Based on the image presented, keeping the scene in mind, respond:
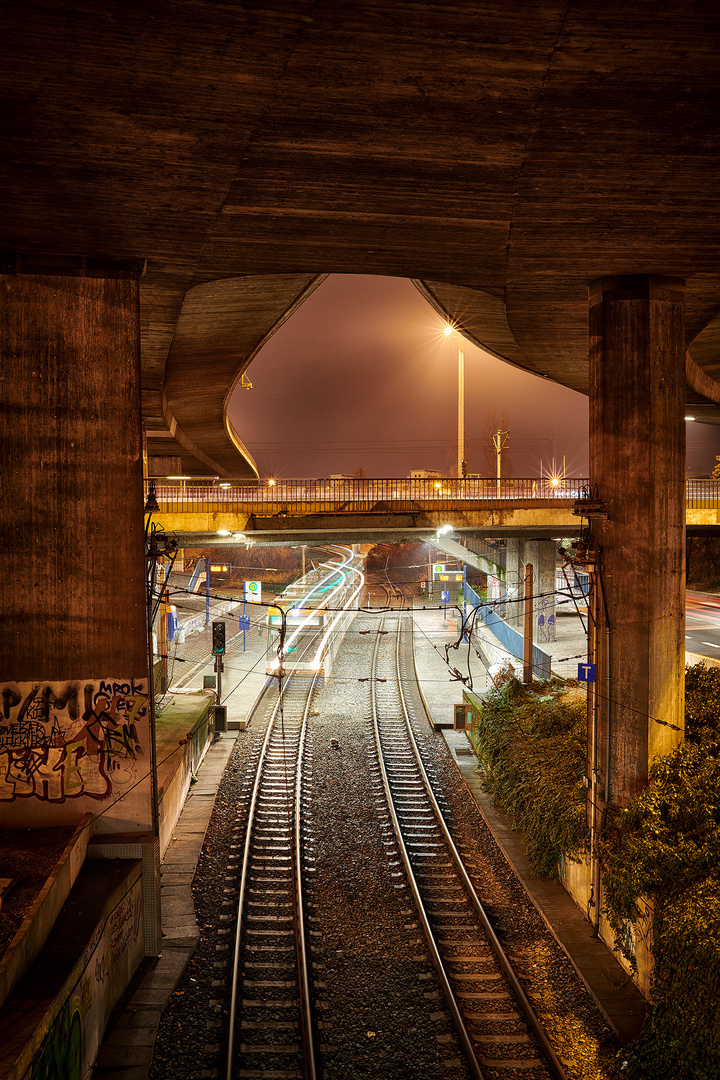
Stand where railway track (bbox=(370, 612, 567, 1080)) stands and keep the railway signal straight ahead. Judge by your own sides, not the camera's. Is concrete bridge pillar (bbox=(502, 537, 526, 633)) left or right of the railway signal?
right

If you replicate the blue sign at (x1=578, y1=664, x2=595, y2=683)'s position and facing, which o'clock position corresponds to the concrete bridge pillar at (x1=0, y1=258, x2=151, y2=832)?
The concrete bridge pillar is roughly at 2 o'clock from the blue sign.

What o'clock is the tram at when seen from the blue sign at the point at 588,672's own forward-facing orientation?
The tram is roughly at 5 o'clock from the blue sign.

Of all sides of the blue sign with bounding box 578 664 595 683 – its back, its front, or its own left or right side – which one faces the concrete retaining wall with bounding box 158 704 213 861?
right

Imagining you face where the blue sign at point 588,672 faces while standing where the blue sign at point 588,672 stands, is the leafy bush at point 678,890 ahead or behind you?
ahead

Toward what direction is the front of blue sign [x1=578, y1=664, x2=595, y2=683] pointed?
toward the camera

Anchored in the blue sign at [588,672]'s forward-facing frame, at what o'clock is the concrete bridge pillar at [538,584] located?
The concrete bridge pillar is roughly at 6 o'clock from the blue sign.

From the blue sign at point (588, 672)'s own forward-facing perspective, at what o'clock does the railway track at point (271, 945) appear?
The railway track is roughly at 2 o'clock from the blue sign.

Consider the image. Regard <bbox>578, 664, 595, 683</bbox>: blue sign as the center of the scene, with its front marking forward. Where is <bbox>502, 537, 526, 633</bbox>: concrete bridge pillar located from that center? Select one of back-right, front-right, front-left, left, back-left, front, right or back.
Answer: back

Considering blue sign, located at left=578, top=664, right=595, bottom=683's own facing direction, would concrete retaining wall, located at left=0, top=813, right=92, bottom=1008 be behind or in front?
in front

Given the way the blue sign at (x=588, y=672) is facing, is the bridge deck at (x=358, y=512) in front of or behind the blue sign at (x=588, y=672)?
behind
